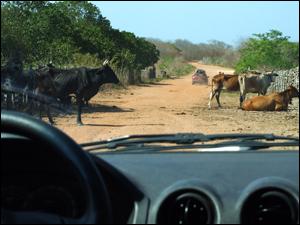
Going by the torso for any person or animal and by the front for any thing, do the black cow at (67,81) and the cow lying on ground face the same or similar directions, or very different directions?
same or similar directions

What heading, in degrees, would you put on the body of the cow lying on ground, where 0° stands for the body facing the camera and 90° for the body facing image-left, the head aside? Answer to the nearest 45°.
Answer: approximately 270°

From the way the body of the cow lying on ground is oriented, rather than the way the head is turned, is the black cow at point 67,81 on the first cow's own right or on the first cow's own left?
on the first cow's own right

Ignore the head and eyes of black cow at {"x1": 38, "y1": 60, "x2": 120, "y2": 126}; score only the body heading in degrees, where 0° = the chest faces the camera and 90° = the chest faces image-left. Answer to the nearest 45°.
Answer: approximately 270°

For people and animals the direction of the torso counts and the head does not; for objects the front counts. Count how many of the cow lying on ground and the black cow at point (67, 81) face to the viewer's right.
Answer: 2

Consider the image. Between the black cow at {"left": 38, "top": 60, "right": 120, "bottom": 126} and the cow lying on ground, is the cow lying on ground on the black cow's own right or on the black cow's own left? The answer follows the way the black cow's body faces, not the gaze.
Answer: on the black cow's own left
